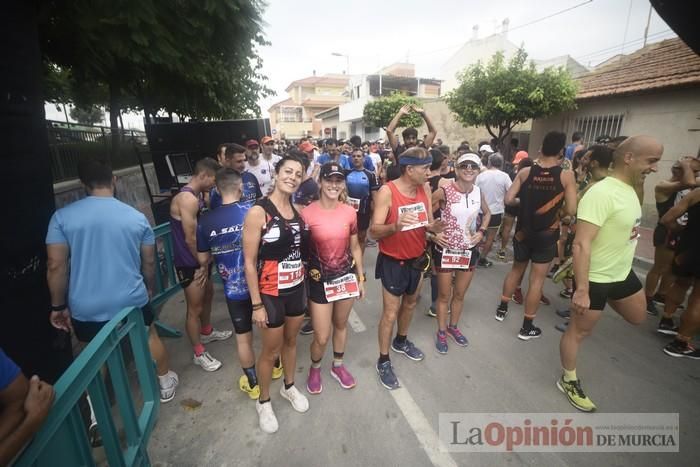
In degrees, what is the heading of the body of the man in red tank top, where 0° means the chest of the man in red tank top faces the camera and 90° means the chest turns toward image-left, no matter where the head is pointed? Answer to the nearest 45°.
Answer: approximately 315°

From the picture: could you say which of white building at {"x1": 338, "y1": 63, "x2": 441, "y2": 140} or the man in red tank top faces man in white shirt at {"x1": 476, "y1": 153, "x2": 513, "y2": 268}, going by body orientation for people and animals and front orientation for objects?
the white building

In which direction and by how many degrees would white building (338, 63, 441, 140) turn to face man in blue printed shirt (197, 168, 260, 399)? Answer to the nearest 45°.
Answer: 0° — it already faces them

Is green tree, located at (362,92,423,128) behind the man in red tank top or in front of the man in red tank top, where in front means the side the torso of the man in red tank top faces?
behind

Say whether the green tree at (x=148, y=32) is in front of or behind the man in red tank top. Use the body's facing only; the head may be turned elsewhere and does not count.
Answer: behind

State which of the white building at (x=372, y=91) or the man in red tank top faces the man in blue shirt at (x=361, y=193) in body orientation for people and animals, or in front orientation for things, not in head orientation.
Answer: the white building

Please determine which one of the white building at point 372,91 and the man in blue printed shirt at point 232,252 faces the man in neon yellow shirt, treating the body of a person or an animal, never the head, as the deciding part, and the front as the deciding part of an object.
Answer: the white building
